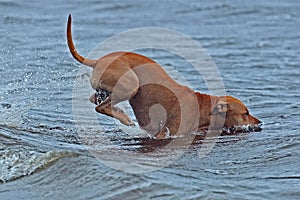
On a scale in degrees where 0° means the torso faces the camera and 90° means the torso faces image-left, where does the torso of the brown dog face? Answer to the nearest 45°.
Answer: approximately 270°
